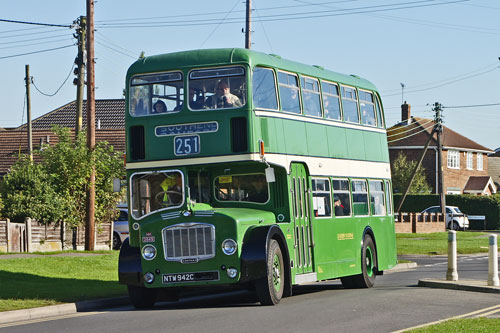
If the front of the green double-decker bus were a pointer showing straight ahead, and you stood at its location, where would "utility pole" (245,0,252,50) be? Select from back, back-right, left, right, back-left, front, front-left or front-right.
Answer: back-right

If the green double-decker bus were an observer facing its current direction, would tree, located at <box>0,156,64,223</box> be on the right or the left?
on its right

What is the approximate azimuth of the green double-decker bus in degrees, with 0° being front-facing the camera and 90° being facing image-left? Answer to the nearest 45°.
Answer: approximately 45°

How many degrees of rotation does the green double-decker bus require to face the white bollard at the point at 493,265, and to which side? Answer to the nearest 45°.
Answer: approximately 135° to its left

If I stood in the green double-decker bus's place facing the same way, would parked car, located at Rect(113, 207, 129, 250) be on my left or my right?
on my right

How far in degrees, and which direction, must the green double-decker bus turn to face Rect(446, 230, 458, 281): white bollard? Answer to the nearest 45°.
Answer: approximately 180°
